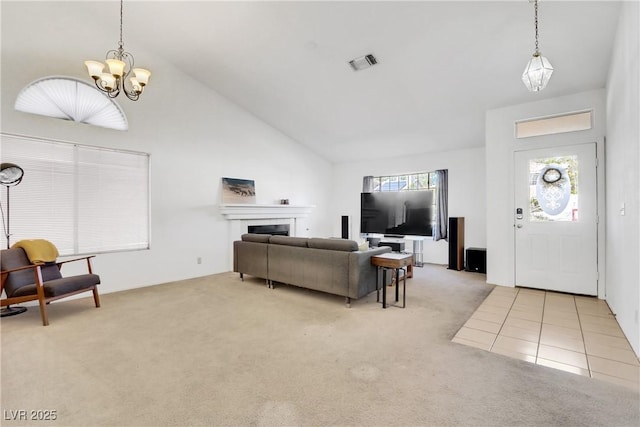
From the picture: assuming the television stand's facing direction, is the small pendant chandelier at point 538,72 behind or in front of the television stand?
in front

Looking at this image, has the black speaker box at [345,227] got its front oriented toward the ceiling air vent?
yes

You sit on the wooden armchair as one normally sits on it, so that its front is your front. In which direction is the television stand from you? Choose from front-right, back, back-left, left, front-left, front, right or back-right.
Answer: front-left

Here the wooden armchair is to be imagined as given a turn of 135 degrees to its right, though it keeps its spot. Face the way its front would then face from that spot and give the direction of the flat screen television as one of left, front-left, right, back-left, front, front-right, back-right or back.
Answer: back

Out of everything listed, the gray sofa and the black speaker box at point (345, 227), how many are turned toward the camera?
1

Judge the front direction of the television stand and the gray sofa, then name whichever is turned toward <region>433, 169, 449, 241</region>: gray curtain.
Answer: the gray sofa

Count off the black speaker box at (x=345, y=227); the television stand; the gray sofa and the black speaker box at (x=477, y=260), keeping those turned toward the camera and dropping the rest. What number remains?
3

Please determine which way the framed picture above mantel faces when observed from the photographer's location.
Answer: facing the viewer and to the right of the viewer

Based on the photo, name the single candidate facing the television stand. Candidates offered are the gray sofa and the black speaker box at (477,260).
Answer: the gray sofa

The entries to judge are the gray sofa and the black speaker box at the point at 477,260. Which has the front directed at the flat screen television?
the gray sofa

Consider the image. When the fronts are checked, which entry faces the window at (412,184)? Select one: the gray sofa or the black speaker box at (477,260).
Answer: the gray sofa

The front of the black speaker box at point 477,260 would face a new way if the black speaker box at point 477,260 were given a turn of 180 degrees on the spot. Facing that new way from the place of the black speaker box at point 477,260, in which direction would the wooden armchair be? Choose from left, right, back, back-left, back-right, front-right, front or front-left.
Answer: back-left

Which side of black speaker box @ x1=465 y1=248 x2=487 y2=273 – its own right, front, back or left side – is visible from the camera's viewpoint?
front

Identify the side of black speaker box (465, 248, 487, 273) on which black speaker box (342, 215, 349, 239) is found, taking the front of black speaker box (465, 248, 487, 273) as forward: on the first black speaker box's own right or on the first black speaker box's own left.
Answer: on the first black speaker box's own right

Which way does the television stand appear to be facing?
toward the camera
